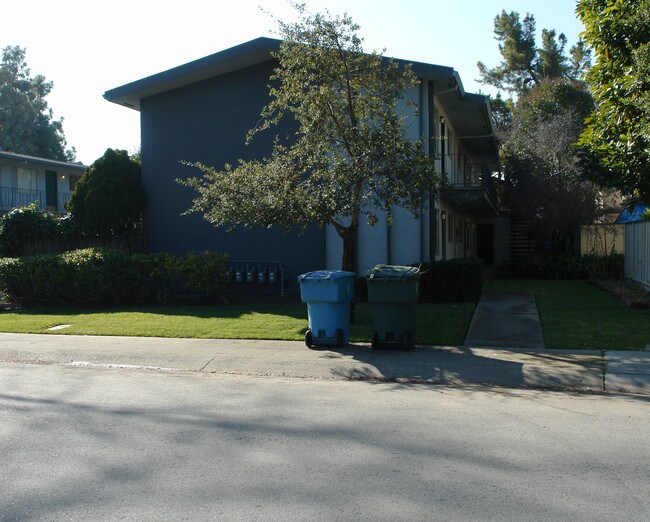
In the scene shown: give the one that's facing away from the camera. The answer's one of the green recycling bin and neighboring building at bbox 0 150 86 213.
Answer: the green recycling bin

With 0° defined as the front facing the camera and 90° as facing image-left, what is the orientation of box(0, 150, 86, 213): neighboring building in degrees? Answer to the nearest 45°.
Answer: approximately 315°

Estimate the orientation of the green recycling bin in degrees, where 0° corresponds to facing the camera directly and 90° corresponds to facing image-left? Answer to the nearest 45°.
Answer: approximately 180°

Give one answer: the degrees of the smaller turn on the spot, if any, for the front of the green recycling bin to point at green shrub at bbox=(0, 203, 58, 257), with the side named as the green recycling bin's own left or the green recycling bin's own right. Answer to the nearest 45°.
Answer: approximately 45° to the green recycling bin's own left

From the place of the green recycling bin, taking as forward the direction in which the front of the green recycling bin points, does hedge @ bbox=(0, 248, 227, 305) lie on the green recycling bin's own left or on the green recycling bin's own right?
on the green recycling bin's own left

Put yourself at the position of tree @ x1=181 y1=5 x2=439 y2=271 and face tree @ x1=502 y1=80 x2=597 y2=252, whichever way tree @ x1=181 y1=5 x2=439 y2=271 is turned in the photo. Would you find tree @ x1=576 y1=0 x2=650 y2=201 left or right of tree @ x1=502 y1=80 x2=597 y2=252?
right

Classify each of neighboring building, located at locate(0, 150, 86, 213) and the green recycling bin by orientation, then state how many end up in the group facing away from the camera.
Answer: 1

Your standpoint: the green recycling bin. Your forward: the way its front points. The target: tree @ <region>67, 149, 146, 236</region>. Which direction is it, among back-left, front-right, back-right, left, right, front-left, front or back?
front-left

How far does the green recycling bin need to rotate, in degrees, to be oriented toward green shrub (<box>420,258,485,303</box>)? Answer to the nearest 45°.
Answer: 0° — it already faces it

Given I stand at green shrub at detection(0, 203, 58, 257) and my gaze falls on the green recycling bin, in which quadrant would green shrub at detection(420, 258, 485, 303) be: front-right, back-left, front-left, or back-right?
front-left
